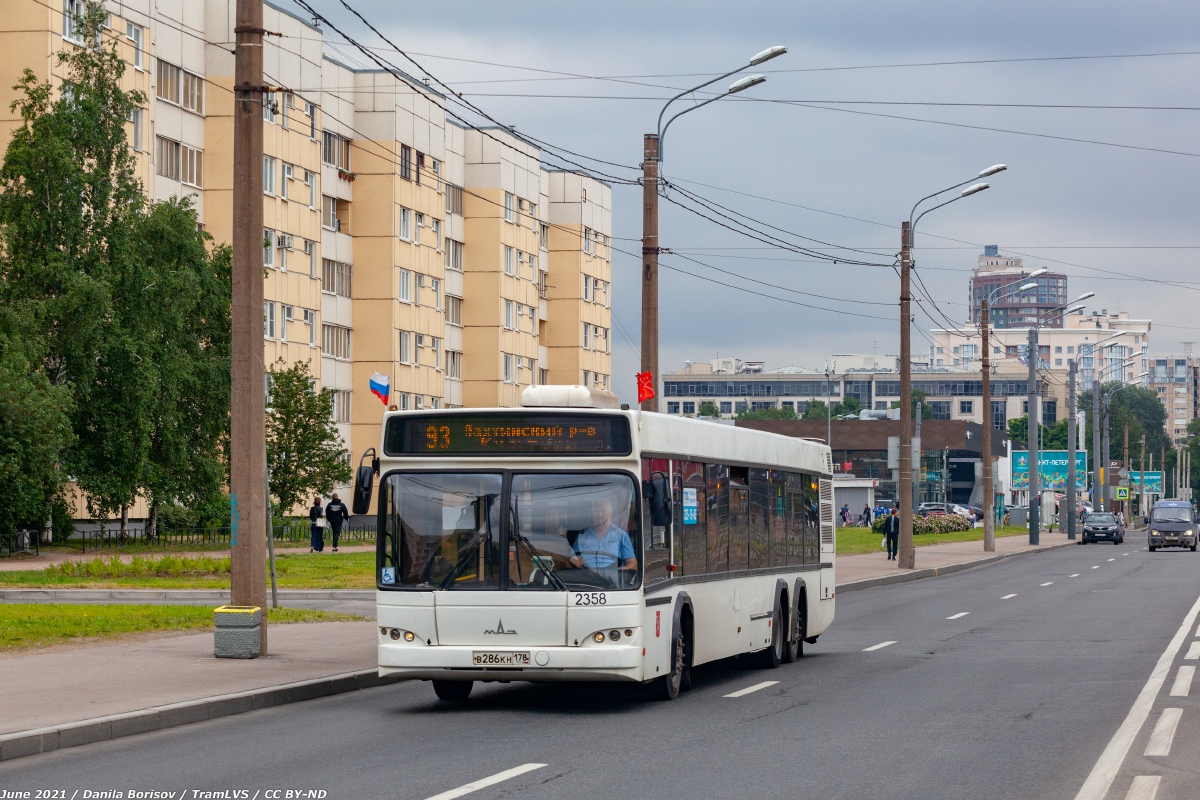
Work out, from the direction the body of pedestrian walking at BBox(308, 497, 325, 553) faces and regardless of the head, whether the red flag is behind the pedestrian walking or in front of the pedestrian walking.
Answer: behind
